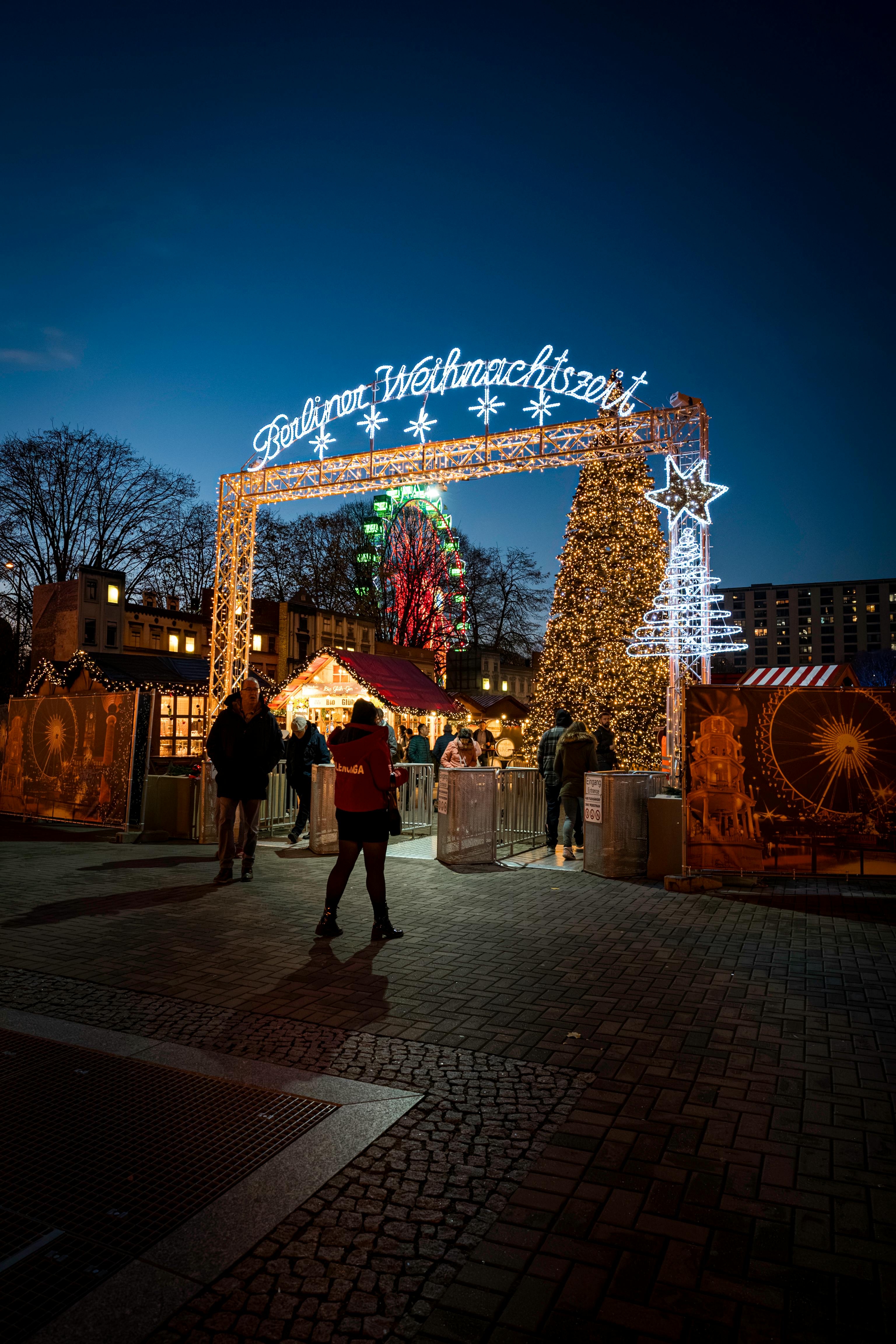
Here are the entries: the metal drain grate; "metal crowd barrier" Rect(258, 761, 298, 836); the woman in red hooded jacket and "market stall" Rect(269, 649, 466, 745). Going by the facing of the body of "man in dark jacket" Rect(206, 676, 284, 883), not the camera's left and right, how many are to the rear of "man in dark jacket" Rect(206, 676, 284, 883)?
2

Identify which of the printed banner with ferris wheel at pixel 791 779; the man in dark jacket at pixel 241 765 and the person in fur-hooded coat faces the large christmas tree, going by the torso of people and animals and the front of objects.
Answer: the person in fur-hooded coat

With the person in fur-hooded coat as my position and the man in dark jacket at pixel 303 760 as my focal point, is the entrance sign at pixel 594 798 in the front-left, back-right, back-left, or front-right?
back-left

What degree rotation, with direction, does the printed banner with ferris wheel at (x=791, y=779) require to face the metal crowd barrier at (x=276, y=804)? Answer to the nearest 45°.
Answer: approximately 90° to its right

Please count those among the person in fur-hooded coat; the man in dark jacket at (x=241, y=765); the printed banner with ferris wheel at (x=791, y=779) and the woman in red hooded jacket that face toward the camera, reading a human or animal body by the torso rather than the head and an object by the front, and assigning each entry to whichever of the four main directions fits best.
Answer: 2

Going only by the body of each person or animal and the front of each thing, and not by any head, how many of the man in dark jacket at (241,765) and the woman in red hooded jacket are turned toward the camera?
1

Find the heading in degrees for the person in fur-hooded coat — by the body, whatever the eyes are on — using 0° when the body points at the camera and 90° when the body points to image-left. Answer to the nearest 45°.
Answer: approximately 180°

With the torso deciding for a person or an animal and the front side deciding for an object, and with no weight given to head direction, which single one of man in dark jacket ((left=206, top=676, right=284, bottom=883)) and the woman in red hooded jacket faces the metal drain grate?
the man in dark jacket

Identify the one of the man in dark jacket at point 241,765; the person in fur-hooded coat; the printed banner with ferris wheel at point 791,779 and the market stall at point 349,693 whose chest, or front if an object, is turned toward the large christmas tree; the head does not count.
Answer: the person in fur-hooded coat

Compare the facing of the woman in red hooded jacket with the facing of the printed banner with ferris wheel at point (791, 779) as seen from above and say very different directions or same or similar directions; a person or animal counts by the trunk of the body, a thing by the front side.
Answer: very different directions

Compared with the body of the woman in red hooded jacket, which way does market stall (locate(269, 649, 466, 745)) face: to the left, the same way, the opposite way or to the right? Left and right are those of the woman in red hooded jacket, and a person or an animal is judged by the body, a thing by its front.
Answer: the opposite way
